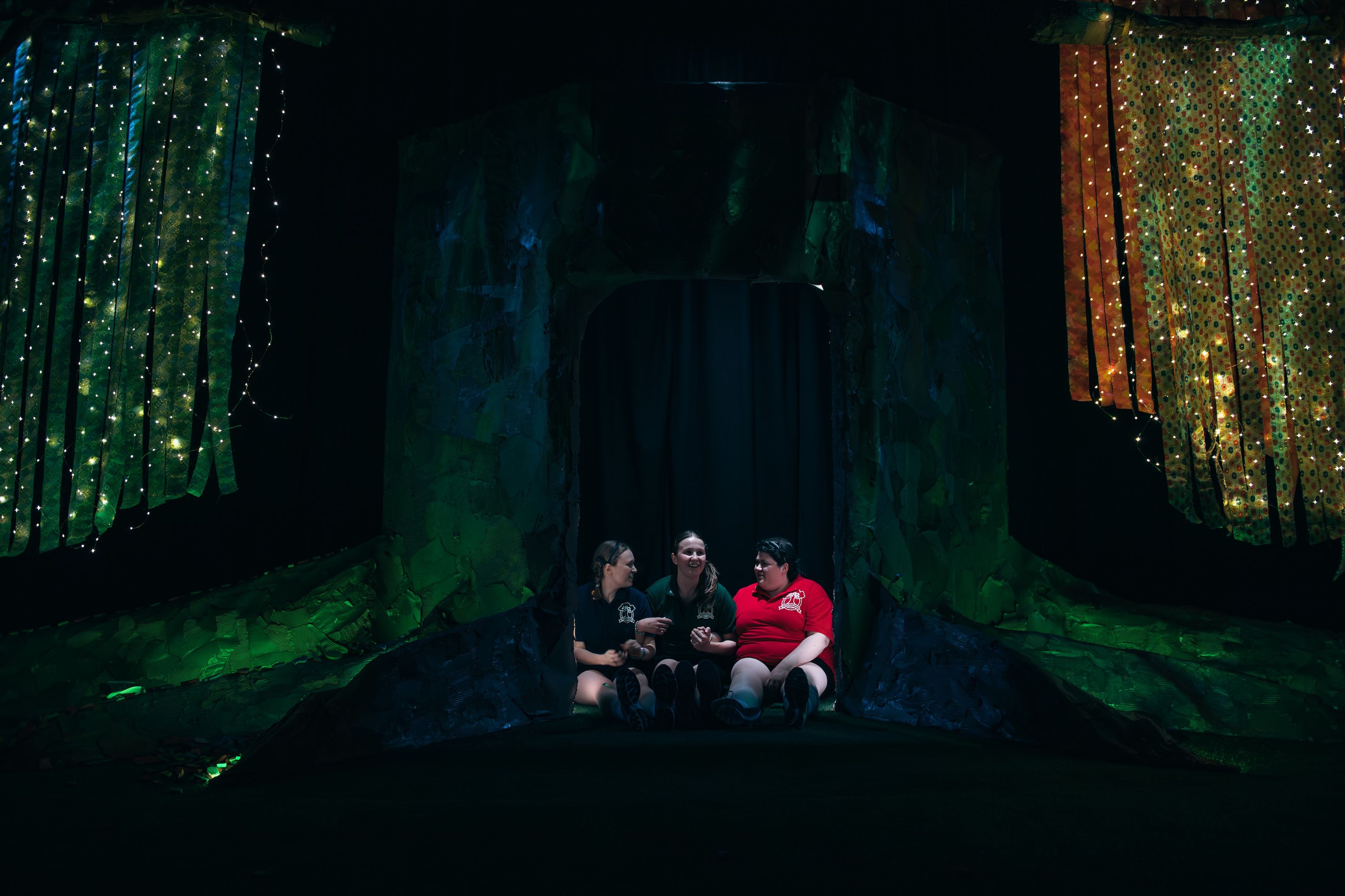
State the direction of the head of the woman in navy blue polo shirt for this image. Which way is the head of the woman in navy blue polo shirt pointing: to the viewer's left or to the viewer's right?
to the viewer's right

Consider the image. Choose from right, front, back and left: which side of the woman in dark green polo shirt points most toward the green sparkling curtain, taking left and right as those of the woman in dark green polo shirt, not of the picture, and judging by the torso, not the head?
right

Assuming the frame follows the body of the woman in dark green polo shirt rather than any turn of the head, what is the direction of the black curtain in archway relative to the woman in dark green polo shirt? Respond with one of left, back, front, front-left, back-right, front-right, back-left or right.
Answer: back

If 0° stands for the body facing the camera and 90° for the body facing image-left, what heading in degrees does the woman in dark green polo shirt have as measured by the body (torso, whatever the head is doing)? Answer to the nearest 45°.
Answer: approximately 0°

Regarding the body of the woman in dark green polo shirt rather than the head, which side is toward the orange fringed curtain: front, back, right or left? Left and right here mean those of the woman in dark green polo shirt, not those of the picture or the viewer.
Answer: left
